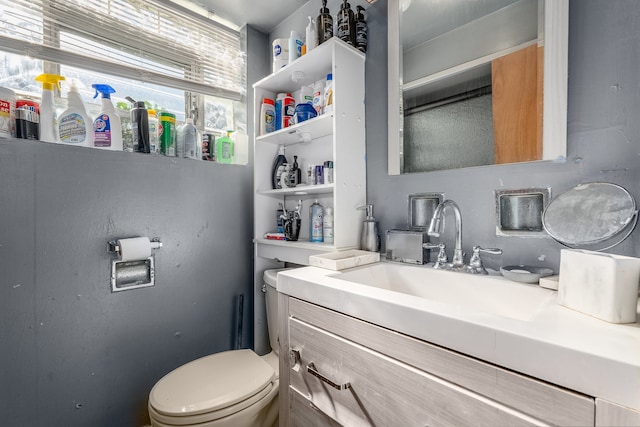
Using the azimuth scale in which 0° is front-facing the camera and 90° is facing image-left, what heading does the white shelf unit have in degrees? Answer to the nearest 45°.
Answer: approximately 45°

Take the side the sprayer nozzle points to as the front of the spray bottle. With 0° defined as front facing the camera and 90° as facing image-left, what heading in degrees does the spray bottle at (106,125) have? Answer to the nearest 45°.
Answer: approximately 90°

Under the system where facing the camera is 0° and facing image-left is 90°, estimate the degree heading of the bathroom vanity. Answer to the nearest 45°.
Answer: approximately 45°

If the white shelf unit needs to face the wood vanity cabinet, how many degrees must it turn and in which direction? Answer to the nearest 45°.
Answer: approximately 45° to its left

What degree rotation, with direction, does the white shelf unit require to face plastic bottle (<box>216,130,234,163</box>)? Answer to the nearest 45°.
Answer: approximately 90° to its right
